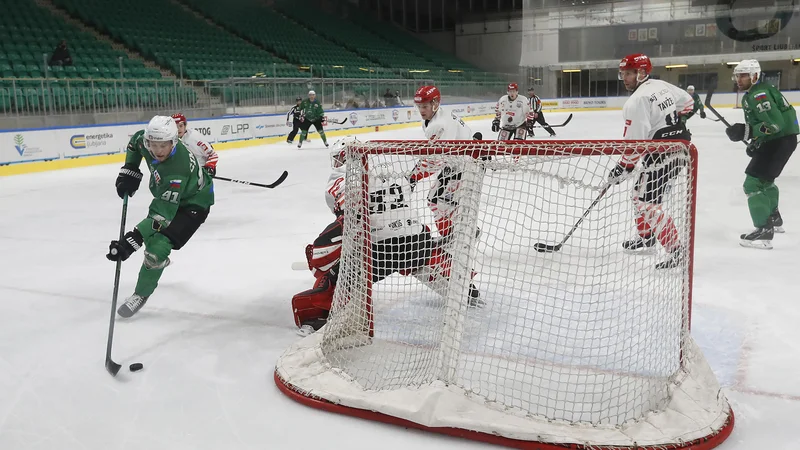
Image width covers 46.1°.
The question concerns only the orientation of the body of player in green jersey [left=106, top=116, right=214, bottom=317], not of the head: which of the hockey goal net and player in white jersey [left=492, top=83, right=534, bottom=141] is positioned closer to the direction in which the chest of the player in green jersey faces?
the hockey goal net

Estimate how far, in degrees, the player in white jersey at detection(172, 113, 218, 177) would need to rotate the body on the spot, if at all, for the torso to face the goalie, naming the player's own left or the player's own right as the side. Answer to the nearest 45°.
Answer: approximately 45° to the player's own left

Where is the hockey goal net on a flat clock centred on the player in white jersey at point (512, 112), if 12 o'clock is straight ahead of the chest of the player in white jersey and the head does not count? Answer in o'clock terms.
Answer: The hockey goal net is roughly at 12 o'clock from the player in white jersey.

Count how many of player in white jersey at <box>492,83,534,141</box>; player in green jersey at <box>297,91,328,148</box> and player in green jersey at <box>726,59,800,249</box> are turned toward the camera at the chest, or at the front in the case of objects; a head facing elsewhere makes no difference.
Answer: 2

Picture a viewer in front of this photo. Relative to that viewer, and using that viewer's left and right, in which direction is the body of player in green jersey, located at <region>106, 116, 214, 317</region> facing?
facing the viewer and to the left of the viewer

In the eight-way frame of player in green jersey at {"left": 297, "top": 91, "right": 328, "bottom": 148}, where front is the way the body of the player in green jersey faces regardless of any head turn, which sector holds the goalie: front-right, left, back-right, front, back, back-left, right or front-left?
front

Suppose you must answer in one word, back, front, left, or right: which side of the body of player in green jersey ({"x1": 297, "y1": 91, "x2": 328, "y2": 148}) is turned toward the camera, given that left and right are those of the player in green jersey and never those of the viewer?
front

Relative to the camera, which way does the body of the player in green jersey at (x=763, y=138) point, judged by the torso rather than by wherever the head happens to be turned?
to the viewer's left

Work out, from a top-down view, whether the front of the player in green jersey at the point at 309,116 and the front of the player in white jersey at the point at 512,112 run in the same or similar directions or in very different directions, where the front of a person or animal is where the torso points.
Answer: same or similar directions

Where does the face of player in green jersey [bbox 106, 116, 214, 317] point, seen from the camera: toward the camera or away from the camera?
toward the camera

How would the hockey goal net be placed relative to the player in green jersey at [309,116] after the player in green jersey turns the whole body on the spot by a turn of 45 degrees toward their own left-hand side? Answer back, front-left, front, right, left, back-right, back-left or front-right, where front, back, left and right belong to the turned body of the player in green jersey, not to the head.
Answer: front-right

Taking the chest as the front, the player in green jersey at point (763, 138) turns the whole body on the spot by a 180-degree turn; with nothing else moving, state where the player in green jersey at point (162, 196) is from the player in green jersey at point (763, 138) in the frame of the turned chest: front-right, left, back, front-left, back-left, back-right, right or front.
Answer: back-right

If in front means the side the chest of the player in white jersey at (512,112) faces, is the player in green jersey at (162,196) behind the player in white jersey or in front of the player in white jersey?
in front

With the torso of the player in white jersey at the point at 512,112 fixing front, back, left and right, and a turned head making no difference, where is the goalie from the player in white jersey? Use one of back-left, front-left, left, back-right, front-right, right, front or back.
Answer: front

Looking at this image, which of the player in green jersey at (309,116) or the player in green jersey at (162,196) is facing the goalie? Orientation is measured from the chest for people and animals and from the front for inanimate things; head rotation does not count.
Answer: the player in green jersey at (309,116)

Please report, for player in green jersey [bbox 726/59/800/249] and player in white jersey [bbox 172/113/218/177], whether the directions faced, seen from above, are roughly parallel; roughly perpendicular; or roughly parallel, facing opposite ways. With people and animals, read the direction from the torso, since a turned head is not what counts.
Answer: roughly perpendicular

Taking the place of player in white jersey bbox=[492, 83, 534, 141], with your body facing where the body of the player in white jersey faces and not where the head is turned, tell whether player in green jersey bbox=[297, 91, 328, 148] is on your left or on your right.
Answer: on your right

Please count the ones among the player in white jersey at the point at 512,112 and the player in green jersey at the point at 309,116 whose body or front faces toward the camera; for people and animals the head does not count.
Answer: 2

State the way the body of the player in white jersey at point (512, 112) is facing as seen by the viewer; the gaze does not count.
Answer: toward the camera
